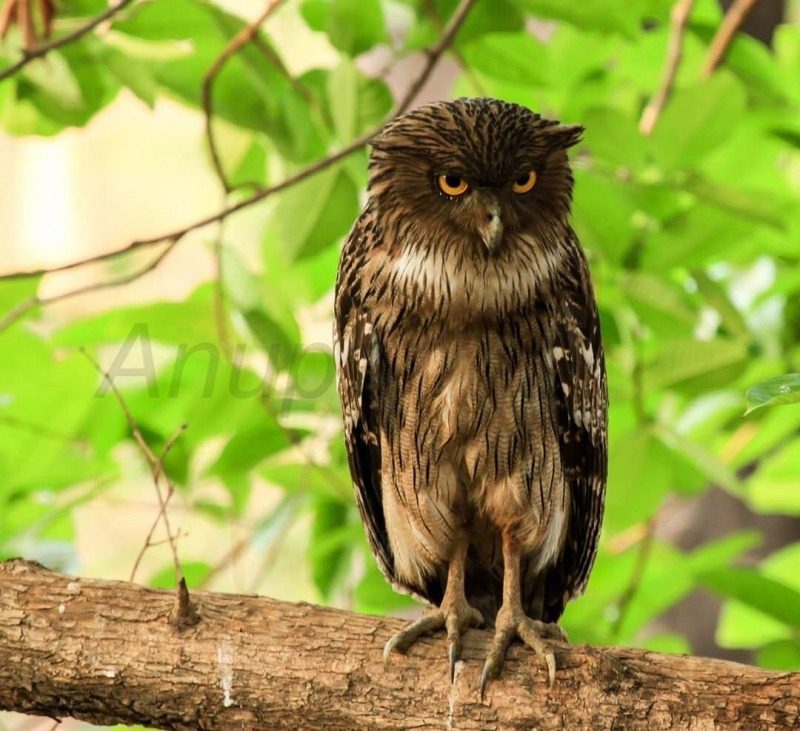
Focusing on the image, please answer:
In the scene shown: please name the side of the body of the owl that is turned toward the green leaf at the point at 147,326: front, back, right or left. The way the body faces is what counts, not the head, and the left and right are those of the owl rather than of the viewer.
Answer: back

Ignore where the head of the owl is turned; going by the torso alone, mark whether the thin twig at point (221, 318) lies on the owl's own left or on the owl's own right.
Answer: on the owl's own right

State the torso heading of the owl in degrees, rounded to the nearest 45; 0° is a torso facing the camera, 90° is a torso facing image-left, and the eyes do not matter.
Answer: approximately 0°
